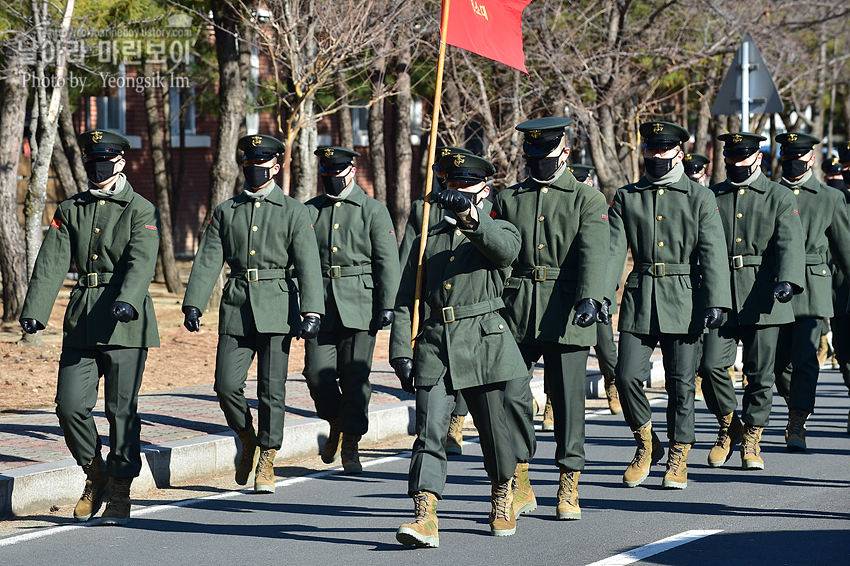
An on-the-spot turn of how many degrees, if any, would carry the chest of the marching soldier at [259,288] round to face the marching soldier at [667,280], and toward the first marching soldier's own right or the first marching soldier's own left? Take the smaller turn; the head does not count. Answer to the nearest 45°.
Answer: approximately 90° to the first marching soldier's own left

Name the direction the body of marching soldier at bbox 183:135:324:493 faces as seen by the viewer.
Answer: toward the camera

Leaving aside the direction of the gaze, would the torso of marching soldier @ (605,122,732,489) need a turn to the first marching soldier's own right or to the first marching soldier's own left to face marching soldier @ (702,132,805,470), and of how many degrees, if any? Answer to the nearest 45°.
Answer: approximately 135° to the first marching soldier's own left

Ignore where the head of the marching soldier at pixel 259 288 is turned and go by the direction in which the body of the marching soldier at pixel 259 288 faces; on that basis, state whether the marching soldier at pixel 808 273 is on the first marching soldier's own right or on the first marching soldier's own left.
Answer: on the first marching soldier's own left

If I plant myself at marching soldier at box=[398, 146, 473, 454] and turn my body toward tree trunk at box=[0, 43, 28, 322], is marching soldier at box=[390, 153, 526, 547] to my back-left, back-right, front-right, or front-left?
back-left

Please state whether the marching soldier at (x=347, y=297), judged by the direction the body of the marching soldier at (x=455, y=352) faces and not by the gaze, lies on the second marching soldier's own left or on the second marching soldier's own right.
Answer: on the second marching soldier's own right

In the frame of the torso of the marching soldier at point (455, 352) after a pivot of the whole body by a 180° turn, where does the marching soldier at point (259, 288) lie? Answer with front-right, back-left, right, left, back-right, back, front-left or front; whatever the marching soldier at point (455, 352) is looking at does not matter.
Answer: left

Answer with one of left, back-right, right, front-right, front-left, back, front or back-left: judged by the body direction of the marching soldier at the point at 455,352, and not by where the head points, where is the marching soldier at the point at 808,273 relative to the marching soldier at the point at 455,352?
back

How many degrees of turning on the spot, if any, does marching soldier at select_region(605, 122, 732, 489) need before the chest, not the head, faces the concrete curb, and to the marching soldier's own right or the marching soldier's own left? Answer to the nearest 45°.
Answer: approximately 90° to the marching soldier's own right

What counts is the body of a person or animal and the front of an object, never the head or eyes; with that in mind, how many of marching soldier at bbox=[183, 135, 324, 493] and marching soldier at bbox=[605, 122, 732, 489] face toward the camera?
2

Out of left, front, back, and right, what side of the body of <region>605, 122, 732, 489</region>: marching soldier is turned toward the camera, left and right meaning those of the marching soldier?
front

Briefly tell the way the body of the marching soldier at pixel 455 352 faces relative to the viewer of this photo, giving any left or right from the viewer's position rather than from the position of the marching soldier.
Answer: facing the viewer and to the left of the viewer

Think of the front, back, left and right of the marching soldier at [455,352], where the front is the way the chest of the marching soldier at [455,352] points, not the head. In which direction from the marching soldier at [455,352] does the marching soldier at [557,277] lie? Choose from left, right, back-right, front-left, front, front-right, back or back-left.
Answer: back

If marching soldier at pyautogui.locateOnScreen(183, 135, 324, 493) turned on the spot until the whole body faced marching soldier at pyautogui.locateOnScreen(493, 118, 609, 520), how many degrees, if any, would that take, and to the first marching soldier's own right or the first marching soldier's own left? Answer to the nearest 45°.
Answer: approximately 45° to the first marching soldier's own left
